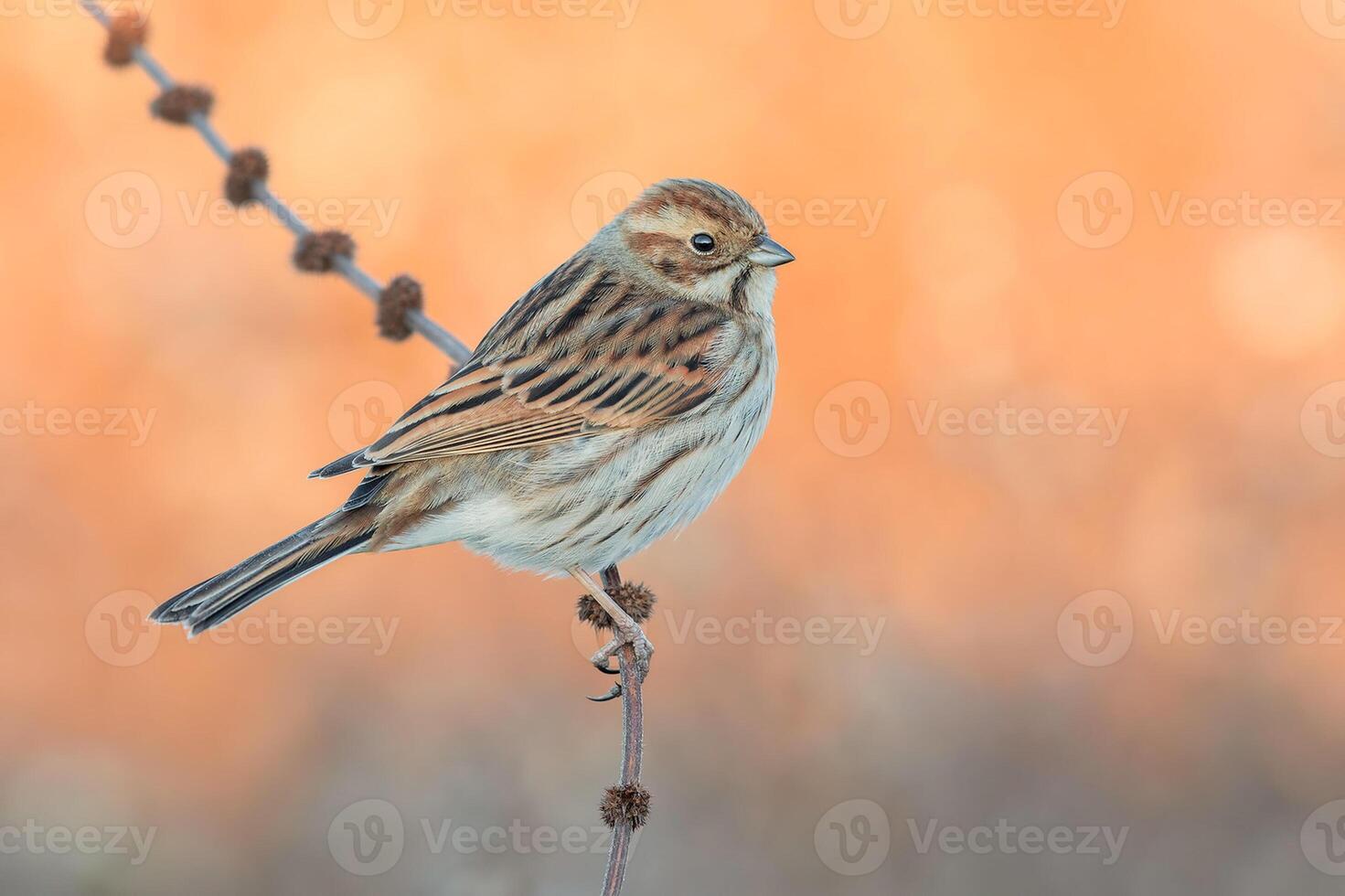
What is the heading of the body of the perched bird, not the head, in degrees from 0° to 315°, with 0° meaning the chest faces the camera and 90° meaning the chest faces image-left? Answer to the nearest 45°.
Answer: approximately 270°
